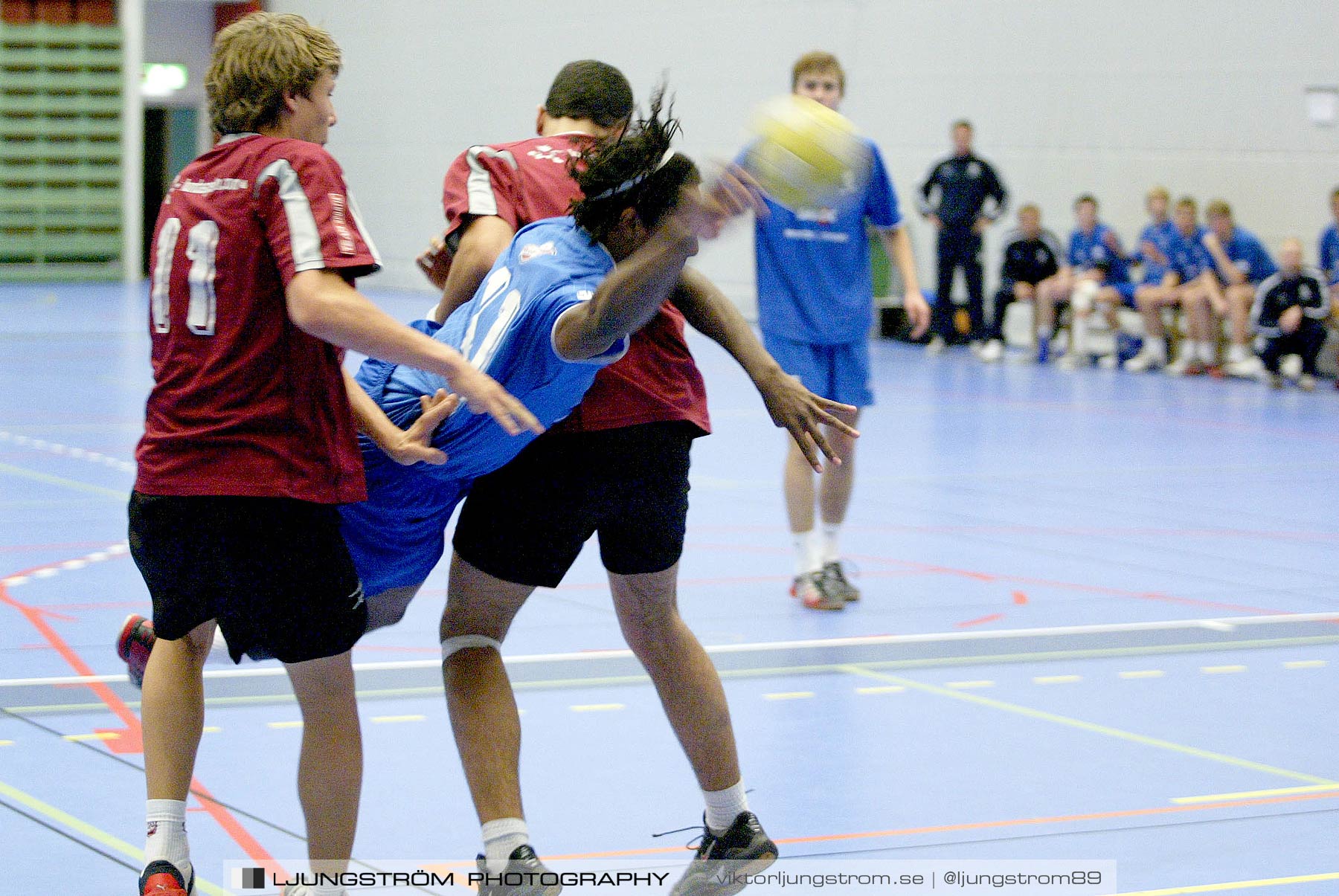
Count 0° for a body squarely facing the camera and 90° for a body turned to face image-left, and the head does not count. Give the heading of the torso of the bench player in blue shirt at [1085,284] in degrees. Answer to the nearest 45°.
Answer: approximately 45°

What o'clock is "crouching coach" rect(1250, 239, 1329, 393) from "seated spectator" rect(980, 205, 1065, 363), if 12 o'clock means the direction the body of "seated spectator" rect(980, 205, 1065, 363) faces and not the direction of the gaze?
"crouching coach" rect(1250, 239, 1329, 393) is roughly at 9 o'clock from "seated spectator" rect(980, 205, 1065, 363).

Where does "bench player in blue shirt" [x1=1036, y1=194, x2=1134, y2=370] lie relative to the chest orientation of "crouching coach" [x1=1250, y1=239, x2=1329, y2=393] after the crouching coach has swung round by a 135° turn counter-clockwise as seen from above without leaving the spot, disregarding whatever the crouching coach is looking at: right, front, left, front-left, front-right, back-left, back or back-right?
left

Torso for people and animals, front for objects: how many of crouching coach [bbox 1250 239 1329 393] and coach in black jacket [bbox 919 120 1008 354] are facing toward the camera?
2

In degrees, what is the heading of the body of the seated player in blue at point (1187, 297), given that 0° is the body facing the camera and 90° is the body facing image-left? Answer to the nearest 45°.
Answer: approximately 45°

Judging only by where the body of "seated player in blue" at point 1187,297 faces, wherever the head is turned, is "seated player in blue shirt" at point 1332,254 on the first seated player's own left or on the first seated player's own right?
on the first seated player's own left

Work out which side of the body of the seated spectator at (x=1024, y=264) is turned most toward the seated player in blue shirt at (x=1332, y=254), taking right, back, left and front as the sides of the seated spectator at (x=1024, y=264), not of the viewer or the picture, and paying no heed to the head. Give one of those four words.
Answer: left

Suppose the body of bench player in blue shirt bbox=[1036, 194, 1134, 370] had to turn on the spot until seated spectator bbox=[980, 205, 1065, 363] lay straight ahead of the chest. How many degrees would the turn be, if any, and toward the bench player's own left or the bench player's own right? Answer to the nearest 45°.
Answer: approximately 90° to the bench player's own right
